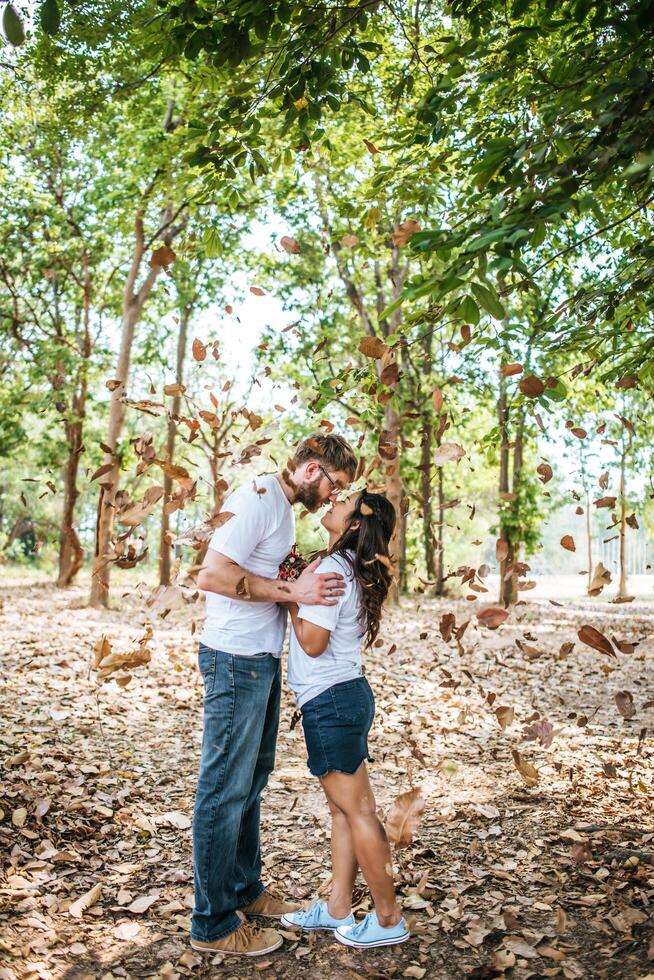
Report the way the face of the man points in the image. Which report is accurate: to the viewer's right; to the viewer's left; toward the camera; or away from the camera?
to the viewer's right

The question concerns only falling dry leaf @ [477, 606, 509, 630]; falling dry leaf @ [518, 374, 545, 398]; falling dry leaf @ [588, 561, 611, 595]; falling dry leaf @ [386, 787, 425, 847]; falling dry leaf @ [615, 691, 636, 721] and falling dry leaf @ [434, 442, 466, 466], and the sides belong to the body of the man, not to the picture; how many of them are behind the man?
0

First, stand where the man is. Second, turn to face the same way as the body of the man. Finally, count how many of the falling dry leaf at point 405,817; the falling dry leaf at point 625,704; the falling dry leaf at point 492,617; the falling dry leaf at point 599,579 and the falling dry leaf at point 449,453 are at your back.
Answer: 0

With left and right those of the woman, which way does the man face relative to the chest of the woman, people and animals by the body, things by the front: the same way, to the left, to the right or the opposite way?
the opposite way

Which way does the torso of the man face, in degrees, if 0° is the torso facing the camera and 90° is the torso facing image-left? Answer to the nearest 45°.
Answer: approximately 270°

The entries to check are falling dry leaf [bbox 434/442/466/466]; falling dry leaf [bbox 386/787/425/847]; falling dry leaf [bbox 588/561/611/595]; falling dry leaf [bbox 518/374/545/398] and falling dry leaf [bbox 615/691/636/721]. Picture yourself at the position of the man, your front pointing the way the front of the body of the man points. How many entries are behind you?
0

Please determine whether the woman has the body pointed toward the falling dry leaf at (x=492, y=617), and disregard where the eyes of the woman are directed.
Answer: no

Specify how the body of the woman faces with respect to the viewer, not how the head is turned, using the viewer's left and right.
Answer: facing to the left of the viewer

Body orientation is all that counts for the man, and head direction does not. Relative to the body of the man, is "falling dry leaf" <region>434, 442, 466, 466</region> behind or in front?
in front

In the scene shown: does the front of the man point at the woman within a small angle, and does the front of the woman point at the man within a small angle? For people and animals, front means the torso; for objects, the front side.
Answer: yes

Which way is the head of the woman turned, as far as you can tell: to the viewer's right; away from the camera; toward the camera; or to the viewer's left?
to the viewer's left

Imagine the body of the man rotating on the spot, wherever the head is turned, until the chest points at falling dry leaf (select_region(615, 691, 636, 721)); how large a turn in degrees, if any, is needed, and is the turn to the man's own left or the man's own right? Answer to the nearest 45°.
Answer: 0° — they already face it
